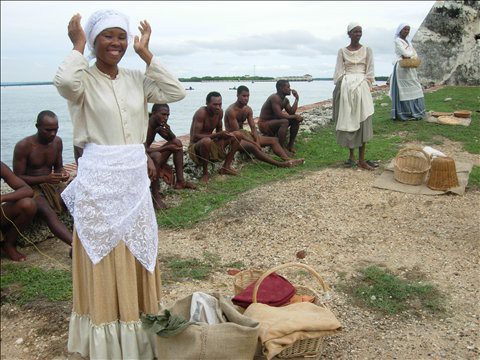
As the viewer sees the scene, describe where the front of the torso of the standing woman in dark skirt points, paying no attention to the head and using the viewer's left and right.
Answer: facing the viewer and to the right of the viewer

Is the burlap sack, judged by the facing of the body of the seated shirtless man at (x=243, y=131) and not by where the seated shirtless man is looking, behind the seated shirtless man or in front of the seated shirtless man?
in front

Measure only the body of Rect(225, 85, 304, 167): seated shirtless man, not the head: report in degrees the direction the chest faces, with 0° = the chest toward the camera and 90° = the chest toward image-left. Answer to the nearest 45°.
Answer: approximately 315°

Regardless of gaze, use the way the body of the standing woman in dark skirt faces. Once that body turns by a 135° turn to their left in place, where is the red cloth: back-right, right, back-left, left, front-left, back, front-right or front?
back

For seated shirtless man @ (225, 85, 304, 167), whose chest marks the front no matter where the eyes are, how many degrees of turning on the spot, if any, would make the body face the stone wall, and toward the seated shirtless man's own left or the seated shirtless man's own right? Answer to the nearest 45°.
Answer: approximately 90° to the seated shirtless man's own left

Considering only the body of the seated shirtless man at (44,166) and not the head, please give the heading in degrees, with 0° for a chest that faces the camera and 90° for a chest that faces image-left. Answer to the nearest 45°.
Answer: approximately 315°

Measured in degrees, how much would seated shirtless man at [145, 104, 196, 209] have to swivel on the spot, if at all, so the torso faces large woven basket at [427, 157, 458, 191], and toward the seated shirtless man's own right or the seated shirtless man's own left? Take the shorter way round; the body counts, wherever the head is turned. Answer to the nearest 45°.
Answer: approximately 45° to the seated shirtless man's own left

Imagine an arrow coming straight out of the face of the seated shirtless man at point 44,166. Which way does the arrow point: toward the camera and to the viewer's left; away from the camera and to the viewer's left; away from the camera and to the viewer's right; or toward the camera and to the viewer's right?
toward the camera and to the viewer's right

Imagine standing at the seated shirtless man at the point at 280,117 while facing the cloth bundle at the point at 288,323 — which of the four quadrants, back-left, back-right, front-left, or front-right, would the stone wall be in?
back-left

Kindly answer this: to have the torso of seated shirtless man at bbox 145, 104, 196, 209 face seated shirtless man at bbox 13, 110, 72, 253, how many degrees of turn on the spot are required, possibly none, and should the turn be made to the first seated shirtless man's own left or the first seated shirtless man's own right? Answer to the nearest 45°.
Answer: approximately 90° to the first seated shirtless man's own right

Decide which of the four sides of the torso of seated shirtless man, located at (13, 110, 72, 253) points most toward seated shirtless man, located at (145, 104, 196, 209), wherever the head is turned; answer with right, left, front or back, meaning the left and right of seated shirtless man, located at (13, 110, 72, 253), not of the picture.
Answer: left

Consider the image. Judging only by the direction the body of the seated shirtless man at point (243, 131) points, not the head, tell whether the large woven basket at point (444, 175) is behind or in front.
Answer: in front
